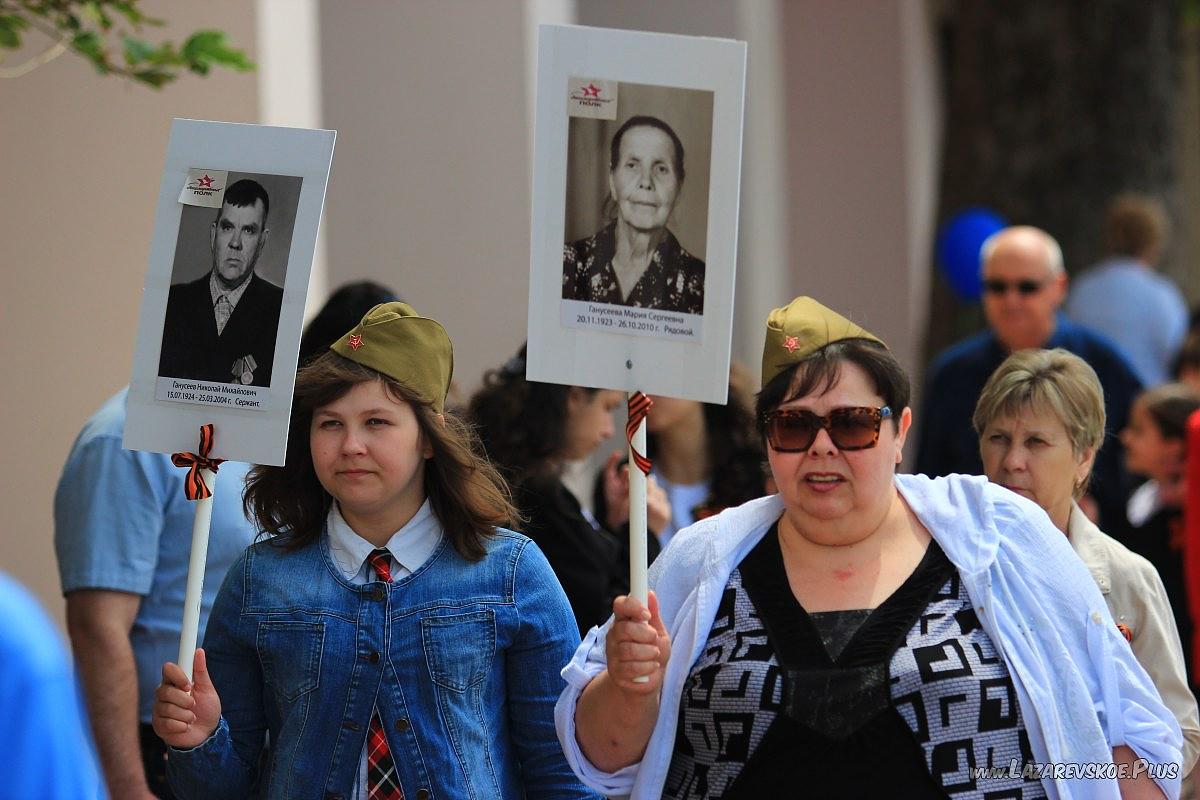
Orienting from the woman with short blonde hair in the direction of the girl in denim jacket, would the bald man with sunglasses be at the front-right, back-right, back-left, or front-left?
back-right

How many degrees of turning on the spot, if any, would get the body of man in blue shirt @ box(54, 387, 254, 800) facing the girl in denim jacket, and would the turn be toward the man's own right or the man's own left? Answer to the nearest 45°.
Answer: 0° — they already face them

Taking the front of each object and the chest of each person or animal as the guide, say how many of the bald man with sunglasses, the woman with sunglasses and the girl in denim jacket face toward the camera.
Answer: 3

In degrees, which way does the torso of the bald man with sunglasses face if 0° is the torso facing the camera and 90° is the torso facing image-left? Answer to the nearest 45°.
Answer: approximately 0°

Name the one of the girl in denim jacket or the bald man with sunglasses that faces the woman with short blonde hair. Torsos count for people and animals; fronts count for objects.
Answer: the bald man with sunglasses

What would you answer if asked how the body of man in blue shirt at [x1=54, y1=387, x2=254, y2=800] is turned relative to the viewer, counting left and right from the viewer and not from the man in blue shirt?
facing the viewer and to the right of the viewer

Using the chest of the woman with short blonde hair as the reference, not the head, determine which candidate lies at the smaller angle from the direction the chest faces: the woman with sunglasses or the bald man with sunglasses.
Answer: the woman with sunglasses

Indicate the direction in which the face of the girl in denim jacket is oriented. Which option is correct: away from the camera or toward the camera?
toward the camera

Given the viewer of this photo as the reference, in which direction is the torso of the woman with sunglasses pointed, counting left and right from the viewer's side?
facing the viewer

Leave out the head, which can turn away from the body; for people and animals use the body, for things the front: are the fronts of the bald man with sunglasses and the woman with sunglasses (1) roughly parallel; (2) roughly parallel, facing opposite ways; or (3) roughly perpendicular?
roughly parallel

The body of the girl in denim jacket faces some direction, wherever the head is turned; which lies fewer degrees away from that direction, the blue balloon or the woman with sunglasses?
the woman with sunglasses

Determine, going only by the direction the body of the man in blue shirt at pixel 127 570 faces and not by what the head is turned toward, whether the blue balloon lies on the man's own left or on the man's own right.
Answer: on the man's own left

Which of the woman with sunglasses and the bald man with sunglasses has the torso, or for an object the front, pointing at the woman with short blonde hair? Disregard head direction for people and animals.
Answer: the bald man with sunglasses

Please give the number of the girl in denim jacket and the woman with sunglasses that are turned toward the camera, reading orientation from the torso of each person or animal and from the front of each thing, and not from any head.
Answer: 2

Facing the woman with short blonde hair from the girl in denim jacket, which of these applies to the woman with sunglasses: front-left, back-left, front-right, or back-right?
front-right
